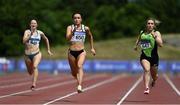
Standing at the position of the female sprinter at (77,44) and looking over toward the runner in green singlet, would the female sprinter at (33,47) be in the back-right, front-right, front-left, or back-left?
back-left

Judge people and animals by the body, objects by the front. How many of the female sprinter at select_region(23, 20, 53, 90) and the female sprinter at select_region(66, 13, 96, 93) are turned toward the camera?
2

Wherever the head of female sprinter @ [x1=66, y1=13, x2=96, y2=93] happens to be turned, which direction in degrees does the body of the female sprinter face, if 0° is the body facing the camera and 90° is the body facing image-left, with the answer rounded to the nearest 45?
approximately 0°

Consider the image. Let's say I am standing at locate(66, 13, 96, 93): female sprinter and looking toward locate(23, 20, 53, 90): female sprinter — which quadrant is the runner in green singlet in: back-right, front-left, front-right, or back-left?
back-right

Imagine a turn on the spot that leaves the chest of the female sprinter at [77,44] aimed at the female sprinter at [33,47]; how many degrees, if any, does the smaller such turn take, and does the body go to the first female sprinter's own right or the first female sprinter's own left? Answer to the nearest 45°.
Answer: approximately 135° to the first female sprinter's own right

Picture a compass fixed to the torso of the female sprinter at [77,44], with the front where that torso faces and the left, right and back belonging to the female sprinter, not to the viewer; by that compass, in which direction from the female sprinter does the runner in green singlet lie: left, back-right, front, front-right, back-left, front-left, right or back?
left

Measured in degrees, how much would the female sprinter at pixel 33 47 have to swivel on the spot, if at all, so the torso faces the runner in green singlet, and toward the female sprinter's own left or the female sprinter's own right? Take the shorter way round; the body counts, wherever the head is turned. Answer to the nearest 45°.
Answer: approximately 45° to the female sprinter's own left

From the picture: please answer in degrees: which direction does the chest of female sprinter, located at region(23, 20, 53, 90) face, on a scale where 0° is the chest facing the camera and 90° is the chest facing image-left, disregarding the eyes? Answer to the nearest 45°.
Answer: approximately 0°
